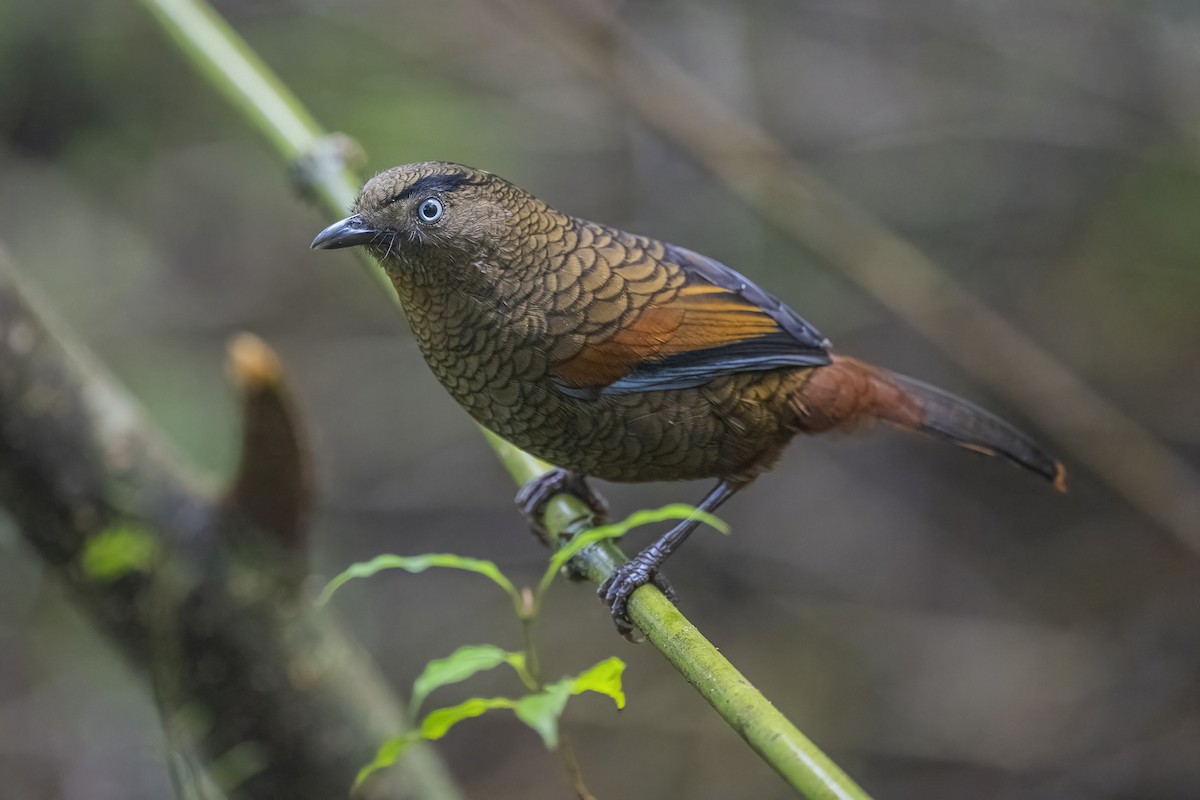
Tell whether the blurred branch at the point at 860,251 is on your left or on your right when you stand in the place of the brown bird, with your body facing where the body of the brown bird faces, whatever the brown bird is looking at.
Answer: on your right

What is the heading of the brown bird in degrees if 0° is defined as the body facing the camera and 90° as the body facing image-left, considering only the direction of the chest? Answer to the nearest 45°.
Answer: approximately 90°

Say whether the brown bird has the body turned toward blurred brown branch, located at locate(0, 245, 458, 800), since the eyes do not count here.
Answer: yes

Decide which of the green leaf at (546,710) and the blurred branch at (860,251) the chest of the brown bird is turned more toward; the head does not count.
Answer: the green leaf

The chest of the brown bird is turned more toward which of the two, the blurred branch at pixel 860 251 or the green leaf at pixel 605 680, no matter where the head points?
the green leaf

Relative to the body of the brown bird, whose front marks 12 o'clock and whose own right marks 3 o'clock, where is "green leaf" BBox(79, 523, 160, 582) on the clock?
The green leaf is roughly at 12 o'clock from the brown bird.

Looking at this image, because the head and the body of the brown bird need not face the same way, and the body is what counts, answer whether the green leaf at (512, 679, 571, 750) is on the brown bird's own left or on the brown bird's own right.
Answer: on the brown bird's own left

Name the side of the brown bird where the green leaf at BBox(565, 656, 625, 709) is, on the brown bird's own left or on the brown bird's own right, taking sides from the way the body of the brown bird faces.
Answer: on the brown bird's own left
